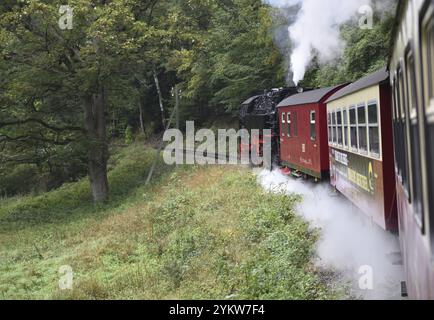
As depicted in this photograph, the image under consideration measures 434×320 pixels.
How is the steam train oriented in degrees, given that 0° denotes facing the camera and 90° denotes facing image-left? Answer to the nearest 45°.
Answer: approximately 135°
